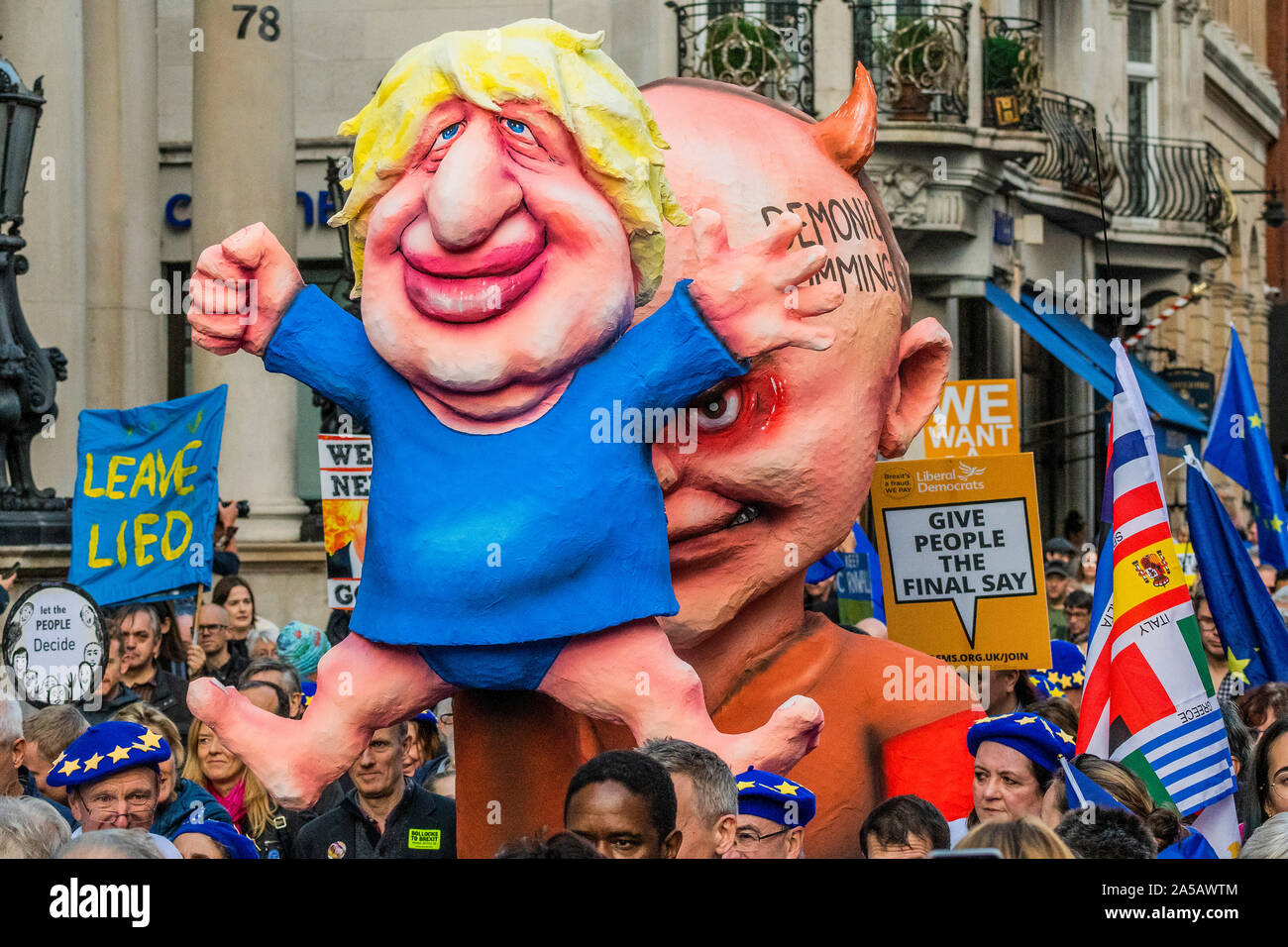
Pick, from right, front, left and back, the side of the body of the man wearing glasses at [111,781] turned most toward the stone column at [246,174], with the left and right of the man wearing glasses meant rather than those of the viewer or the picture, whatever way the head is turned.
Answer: back

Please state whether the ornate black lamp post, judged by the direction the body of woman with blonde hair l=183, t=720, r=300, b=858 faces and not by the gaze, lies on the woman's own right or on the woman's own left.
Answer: on the woman's own right

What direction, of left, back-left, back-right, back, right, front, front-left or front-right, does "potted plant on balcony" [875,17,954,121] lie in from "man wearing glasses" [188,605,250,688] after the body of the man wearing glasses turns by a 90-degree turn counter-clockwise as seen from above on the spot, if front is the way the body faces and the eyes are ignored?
left

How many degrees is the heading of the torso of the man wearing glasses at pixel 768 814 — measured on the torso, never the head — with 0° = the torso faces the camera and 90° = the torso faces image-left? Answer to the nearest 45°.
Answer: approximately 45°

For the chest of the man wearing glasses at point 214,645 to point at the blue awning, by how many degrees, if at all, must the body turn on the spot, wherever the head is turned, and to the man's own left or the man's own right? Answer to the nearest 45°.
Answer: approximately 180°

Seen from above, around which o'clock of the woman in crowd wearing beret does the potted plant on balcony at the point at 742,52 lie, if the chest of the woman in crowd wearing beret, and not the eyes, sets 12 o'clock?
The potted plant on balcony is roughly at 4 o'clock from the woman in crowd wearing beret.

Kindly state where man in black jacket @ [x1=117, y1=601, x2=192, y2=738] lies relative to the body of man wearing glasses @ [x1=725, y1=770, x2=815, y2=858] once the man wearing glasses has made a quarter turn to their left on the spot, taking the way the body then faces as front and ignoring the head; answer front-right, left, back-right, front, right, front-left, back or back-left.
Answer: back

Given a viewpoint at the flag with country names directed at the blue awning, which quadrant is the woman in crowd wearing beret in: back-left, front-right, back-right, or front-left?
back-left

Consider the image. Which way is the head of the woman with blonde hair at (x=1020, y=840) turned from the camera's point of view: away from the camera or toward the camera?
away from the camera

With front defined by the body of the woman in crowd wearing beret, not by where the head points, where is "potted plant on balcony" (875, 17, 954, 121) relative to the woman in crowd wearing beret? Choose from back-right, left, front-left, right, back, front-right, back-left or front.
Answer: back-right

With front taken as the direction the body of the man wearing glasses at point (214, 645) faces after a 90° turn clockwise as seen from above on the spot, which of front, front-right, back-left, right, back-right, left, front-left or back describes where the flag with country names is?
back

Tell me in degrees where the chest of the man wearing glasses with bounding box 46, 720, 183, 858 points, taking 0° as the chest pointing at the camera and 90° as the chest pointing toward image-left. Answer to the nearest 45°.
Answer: approximately 0°
